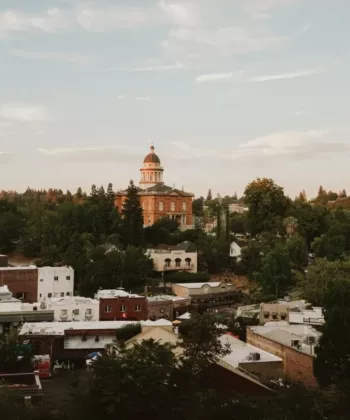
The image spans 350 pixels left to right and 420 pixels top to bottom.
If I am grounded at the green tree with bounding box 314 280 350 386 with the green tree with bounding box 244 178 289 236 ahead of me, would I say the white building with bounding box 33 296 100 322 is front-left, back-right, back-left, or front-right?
front-left

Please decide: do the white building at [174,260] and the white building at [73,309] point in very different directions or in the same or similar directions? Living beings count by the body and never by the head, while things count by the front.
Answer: same or similar directions

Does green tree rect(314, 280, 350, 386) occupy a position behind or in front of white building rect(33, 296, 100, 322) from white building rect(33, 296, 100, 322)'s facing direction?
in front

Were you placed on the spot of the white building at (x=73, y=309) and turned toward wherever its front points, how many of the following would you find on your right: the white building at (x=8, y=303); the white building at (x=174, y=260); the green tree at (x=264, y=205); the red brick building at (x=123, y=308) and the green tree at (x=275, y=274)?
1

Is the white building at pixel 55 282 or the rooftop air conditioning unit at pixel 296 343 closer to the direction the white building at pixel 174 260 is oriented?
the rooftop air conditioning unit

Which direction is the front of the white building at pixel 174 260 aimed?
toward the camera

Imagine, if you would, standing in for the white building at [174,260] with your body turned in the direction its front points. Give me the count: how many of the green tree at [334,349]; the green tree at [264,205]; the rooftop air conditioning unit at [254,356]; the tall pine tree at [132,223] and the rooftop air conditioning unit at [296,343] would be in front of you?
3

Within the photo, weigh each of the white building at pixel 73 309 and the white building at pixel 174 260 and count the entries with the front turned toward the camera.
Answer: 2

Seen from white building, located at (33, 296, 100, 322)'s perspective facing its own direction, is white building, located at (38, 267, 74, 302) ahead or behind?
behind

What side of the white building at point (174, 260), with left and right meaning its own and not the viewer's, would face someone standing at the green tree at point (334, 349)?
front

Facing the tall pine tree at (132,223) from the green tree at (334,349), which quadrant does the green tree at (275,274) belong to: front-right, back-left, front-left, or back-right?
front-right

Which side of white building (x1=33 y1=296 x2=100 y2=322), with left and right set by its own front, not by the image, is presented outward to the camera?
front

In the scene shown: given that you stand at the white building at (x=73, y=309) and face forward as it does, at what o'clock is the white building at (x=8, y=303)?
the white building at (x=8, y=303) is roughly at 3 o'clock from the white building at (x=73, y=309).

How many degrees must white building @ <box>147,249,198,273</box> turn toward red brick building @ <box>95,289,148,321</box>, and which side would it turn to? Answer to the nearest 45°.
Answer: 0° — it already faces it

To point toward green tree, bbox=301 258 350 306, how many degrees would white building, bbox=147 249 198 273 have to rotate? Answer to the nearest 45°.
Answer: approximately 45° to its left

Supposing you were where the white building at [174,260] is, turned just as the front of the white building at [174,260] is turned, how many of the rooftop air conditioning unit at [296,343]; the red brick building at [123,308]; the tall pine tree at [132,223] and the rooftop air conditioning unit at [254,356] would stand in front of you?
3

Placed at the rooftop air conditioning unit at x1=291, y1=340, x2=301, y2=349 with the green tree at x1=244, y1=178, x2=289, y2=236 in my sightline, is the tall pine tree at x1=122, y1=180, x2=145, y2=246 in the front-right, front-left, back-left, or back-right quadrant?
front-left

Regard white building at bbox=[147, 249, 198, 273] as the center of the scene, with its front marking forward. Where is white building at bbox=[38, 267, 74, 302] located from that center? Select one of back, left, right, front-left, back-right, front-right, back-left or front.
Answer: front-right

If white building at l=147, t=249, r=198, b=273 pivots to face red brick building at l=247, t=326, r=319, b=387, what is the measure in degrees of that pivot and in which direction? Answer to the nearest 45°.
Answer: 0° — it already faces it

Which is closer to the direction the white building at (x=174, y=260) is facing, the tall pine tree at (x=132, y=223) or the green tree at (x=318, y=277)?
the green tree
